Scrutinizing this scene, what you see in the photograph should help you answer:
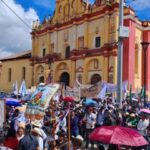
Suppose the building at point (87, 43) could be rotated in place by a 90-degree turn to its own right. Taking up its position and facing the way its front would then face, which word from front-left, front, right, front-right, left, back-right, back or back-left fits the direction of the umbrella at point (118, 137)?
back-left

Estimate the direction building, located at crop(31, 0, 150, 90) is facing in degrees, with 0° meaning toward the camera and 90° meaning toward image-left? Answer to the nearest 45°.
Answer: approximately 45°
